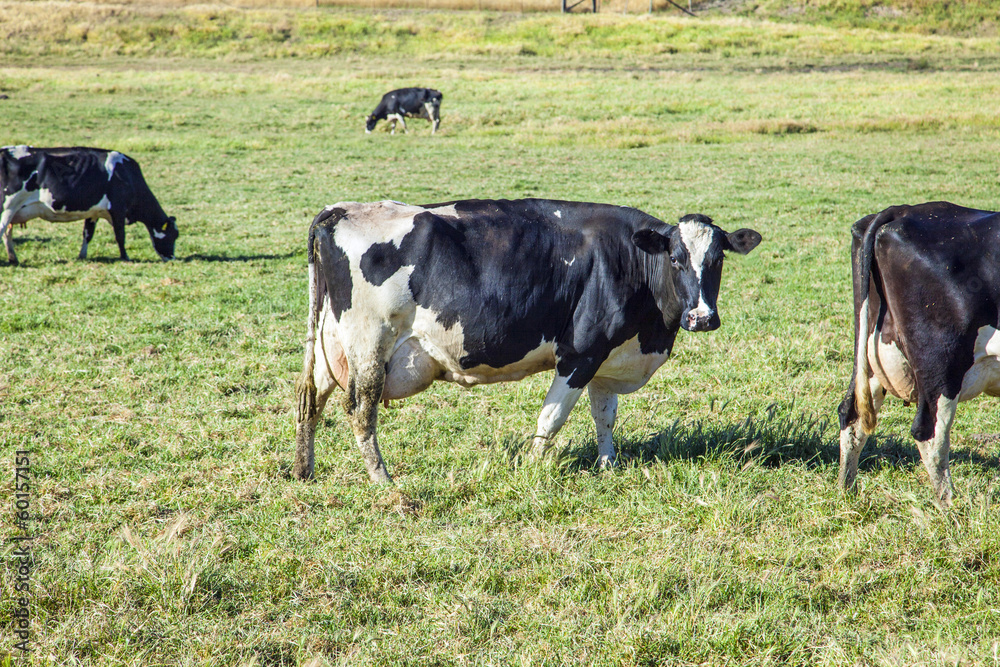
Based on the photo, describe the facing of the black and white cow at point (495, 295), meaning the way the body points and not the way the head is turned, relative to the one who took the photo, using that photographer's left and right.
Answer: facing to the right of the viewer

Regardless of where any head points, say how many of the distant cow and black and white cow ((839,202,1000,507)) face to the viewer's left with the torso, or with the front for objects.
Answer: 1

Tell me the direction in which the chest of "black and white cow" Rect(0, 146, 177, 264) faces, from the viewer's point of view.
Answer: to the viewer's right

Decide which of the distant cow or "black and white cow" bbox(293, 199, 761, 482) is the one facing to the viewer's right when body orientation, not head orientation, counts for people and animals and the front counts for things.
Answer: the black and white cow

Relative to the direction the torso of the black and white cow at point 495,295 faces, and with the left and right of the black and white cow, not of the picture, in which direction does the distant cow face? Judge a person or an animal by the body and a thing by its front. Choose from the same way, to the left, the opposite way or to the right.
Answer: the opposite way

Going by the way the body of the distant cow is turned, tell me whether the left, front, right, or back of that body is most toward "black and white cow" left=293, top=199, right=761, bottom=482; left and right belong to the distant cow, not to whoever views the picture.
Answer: left

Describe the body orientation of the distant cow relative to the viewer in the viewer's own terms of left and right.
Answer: facing to the left of the viewer

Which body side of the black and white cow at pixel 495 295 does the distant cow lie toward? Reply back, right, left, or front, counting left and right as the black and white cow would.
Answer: left

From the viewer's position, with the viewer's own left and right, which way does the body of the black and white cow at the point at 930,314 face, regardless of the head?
facing away from the viewer and to the right of the viewer

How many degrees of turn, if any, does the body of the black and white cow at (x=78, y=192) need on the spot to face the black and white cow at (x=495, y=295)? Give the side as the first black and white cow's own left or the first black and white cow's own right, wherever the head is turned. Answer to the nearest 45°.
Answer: approximately 90° to the first black and white cow's own right
